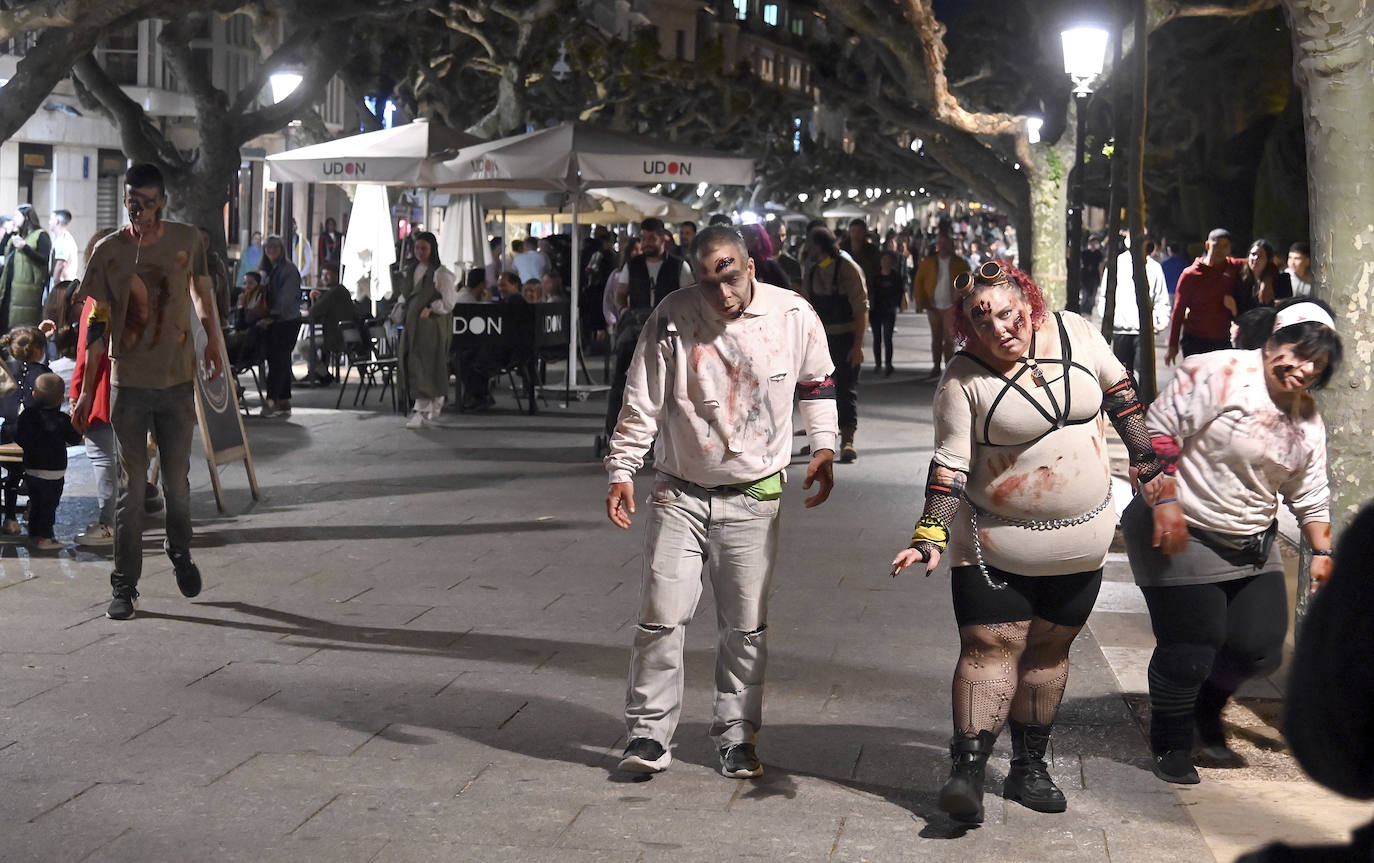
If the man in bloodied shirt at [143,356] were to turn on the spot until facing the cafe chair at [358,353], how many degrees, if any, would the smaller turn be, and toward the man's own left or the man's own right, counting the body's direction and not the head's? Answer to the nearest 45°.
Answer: approximately 180°

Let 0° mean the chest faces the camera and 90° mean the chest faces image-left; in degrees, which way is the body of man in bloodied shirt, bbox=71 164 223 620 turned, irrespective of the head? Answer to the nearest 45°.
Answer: approximately 0°

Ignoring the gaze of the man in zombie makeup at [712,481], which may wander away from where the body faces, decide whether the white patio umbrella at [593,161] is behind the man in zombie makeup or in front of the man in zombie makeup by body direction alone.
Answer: behind

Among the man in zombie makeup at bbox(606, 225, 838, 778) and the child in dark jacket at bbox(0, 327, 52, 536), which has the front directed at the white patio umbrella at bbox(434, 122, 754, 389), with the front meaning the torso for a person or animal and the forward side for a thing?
the child in dark jacket

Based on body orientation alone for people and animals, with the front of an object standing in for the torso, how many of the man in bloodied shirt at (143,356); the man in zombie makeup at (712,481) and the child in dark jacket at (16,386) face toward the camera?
2

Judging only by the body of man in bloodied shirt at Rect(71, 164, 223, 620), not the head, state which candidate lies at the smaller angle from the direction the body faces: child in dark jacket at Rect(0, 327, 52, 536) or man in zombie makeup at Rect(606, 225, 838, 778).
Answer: the man in zombie makeup

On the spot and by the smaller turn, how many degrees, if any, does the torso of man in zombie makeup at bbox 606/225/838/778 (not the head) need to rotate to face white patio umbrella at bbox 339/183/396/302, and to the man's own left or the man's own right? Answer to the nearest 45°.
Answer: approximately 180°

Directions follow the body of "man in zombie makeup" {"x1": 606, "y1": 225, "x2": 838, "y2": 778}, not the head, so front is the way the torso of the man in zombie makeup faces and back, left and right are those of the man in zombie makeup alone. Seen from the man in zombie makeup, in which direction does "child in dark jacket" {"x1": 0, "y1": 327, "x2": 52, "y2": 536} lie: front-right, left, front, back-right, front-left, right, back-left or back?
back-right

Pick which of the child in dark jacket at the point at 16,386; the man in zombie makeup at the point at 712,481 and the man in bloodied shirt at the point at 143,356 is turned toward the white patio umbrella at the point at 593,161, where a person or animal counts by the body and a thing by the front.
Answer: the child in dark jacket

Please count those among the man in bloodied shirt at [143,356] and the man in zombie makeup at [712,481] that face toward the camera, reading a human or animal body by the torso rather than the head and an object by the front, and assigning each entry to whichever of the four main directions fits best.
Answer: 2

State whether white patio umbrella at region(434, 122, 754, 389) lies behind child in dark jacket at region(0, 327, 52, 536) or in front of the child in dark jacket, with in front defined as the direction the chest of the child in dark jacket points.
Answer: in front

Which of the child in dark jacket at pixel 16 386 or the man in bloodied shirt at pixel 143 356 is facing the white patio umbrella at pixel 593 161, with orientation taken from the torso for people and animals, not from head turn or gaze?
the child in dark jacket

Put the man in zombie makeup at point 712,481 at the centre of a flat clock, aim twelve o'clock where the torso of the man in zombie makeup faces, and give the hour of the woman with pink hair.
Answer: The woman with pink hair is roughly at 10 o'clock from the man in zombie makeup.
